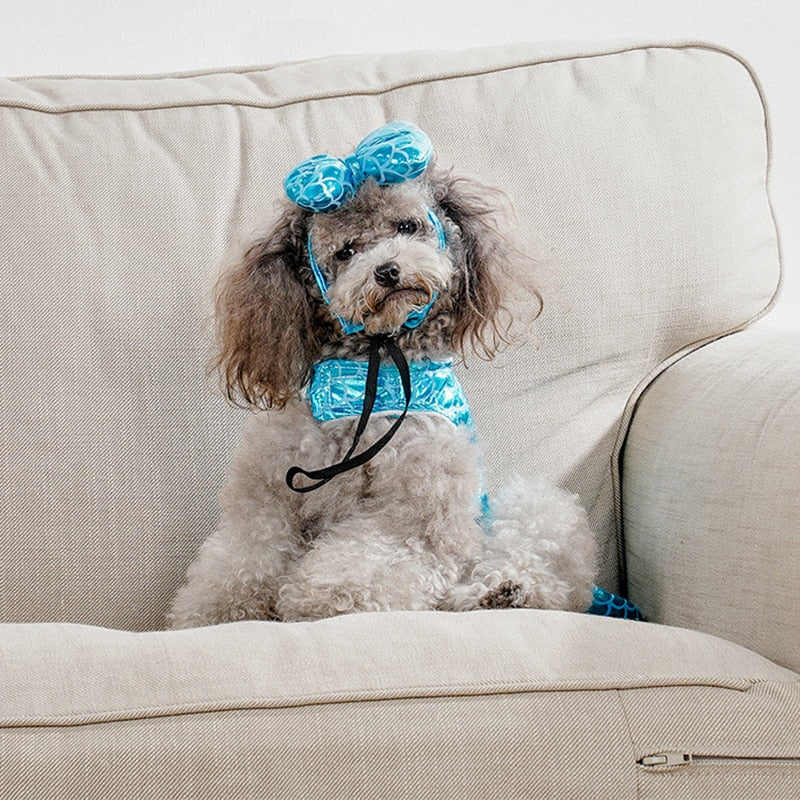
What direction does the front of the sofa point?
toward the camera
